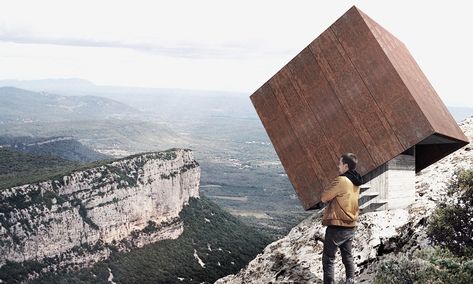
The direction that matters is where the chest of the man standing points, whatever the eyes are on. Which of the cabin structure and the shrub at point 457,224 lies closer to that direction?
the cabin structure

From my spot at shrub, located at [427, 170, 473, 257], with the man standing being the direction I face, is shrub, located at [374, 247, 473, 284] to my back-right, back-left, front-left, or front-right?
front-left

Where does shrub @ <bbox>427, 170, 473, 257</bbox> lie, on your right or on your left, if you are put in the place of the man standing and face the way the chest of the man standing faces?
on your right
